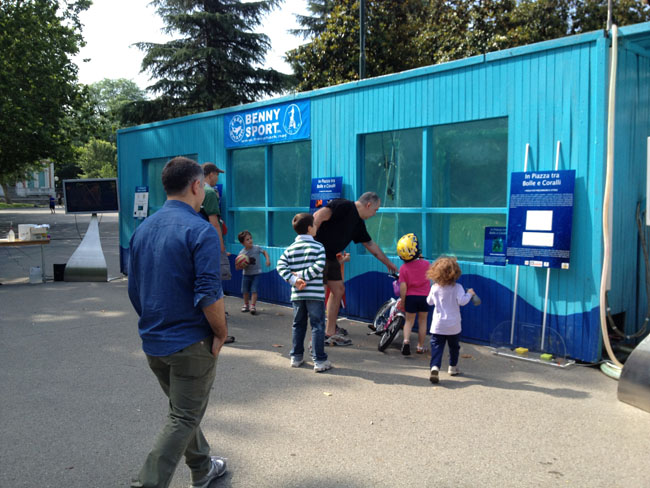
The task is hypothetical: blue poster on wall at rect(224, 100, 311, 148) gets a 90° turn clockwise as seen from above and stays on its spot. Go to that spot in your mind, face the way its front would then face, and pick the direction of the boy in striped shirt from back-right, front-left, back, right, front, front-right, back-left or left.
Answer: back-left

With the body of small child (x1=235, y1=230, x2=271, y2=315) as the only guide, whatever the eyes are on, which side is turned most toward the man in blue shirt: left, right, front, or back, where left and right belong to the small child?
front

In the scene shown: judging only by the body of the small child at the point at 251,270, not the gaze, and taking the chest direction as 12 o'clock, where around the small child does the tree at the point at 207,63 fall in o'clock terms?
The tree is roughly at 6 o'clock from the small child.

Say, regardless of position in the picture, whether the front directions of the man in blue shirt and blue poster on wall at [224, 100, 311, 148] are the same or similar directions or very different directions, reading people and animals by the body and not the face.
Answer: very different directions

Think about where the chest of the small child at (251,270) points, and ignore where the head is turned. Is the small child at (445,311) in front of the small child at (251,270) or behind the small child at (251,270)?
in front

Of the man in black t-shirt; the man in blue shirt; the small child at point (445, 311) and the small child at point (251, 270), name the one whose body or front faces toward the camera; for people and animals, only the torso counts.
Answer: the small child at point (251, 270)

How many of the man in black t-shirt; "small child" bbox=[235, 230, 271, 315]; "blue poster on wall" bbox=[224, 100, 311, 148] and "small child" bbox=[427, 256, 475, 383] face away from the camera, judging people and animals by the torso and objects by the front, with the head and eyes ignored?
1

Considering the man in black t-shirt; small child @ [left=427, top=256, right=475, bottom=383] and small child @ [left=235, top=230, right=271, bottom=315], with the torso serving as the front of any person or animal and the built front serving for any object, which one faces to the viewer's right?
the man in black t-shirt

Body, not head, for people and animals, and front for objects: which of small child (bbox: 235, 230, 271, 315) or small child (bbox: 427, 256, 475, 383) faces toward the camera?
small child (bbox: 235, 230, 271, 315)

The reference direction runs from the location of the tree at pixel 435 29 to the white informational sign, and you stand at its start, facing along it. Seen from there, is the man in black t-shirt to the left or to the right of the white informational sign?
left

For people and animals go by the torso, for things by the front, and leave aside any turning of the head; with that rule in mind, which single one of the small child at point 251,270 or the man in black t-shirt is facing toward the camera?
the small child

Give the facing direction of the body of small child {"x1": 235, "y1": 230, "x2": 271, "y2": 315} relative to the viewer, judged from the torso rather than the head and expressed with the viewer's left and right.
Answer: facing the viewer

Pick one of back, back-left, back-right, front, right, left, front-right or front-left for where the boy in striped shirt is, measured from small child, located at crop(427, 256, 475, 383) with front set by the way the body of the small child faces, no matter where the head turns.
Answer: left

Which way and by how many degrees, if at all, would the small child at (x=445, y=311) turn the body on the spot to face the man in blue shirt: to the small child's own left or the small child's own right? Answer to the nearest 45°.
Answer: approximately 135° to the small child's own left

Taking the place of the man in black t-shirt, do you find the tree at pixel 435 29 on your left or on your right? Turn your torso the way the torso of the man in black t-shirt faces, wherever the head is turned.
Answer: on your left

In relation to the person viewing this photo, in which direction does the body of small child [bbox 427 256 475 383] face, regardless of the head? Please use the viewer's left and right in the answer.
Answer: facing away from the viewer

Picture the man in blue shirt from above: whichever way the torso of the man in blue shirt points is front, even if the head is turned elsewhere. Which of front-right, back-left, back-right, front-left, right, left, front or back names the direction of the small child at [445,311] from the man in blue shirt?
front

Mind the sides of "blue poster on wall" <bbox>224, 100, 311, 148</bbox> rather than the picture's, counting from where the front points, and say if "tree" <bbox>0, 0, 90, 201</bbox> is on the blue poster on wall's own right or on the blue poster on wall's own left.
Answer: on the blue poster on wall's own right

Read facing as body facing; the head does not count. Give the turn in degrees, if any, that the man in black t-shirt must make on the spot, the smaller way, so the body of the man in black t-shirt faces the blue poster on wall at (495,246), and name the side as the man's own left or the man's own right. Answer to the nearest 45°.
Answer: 0° — they already face it

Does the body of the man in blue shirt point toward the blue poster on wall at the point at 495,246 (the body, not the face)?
yes

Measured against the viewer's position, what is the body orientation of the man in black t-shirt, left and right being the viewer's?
facing to the right of the viewer
